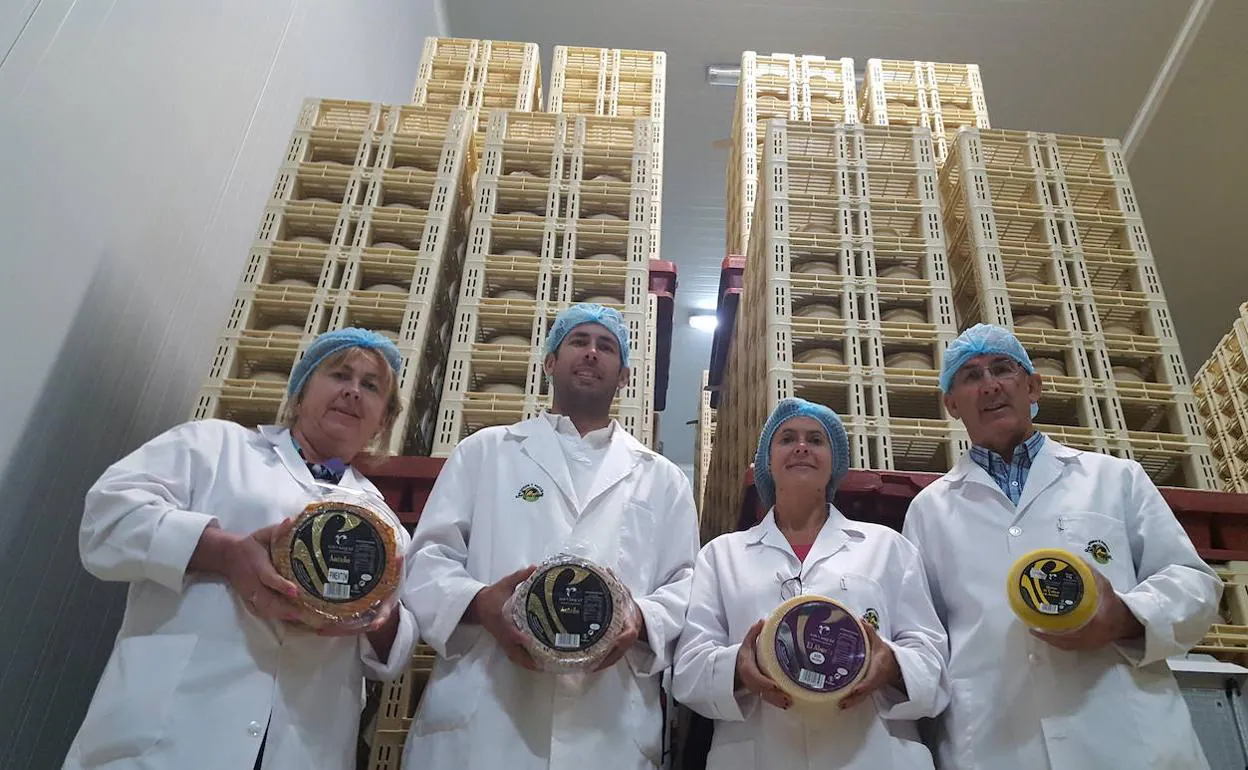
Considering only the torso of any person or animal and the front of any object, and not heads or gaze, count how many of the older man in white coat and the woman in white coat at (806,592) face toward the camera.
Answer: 2

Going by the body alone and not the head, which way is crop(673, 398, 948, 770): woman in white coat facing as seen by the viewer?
toward the camera

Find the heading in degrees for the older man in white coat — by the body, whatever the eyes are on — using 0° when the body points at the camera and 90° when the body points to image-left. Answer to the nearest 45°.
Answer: approximately 0°

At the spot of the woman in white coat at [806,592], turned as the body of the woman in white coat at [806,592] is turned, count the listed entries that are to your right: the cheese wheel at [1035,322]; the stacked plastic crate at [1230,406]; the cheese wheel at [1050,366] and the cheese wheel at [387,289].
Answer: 1

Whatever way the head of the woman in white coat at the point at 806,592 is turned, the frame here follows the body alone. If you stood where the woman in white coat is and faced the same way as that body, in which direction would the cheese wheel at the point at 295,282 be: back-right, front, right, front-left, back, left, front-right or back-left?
right

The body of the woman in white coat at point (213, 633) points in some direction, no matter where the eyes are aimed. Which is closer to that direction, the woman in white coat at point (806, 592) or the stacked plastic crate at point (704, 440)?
the woman in white coat

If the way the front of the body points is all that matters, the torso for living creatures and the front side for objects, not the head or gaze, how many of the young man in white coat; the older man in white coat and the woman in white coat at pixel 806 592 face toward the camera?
3
